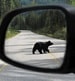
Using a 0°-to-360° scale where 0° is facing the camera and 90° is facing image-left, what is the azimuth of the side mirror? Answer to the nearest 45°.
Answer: approximately 0°
